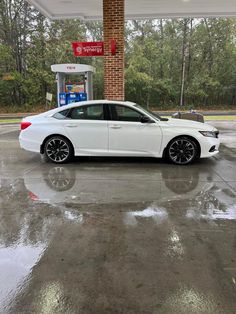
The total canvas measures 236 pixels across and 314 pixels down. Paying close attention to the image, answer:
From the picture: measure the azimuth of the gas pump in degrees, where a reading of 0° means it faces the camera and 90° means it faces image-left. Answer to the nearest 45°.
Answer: approximately 0°

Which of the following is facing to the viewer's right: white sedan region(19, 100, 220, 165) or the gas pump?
the white sedan

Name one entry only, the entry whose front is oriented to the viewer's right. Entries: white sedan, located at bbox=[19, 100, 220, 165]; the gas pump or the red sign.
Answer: the white sedan

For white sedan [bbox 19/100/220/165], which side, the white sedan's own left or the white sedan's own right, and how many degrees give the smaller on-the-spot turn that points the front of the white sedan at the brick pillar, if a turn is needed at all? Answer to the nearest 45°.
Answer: approximately 90° to the white sedan's own left

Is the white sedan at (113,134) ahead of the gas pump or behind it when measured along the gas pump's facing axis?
ahead

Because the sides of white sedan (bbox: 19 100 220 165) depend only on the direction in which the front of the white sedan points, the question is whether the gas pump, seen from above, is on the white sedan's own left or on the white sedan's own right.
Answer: on the white sedan's own left

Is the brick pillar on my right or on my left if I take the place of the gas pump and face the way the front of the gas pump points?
on my left

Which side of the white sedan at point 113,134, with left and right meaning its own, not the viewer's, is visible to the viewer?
right

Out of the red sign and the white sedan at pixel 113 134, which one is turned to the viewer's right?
the white sedan
